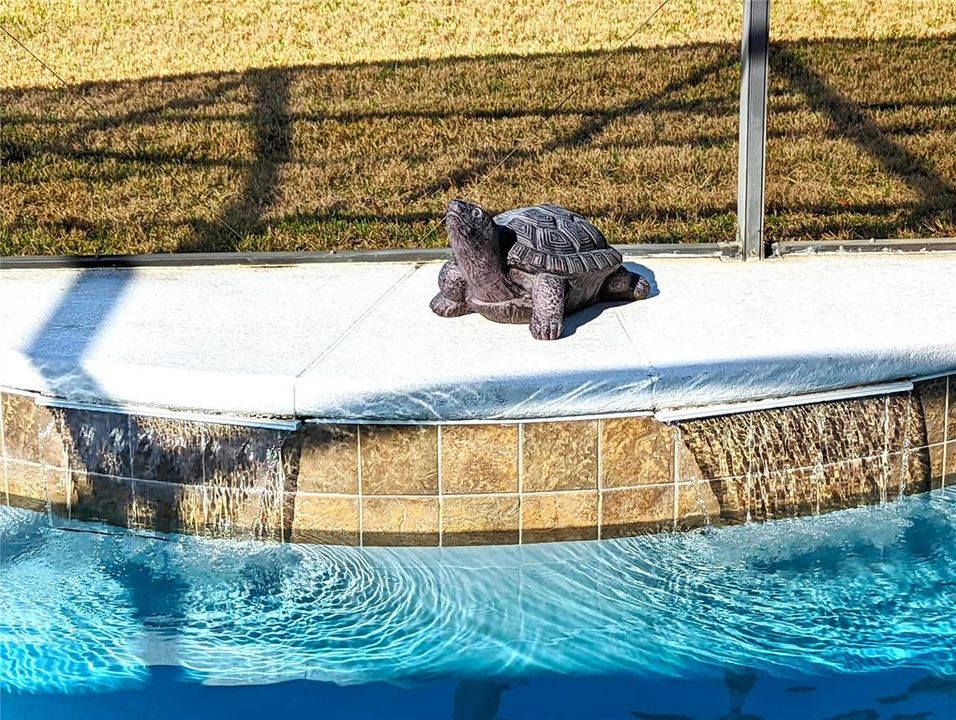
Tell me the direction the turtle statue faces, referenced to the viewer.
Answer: facing the viewer and to the left of the viewer

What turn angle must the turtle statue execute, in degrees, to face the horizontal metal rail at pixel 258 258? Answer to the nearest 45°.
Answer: approximately 90° to its right
